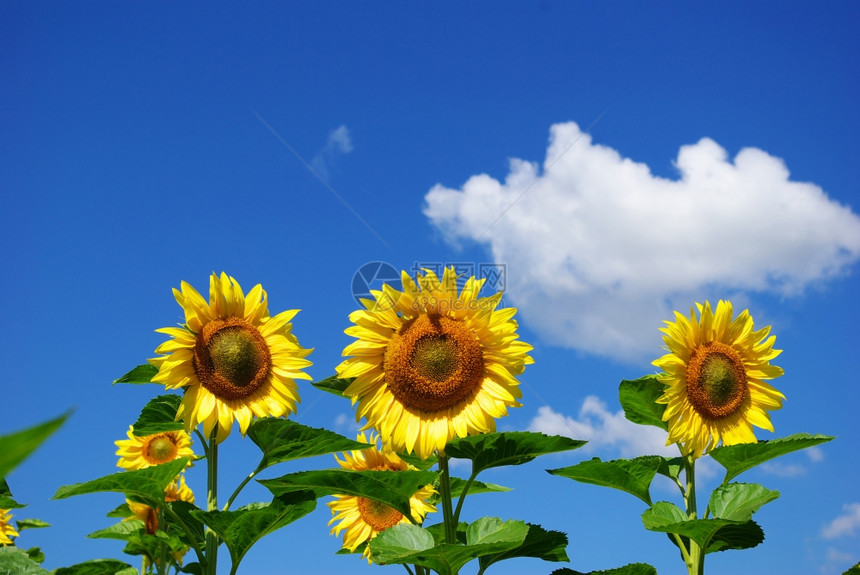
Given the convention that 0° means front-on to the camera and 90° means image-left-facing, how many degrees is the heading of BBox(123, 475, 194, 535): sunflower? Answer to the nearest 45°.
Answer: approximately 0°

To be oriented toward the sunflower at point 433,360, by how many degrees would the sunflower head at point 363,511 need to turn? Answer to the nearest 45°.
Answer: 0° — it already faces it

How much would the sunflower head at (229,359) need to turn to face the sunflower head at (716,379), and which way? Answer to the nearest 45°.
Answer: approximately 90° to its left

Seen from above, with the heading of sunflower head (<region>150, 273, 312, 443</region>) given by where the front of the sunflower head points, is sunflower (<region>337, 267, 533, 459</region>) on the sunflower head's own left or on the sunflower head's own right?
on the sunflower head's own left

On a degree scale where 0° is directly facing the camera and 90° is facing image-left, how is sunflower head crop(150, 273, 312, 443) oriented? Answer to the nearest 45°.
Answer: approximately 0°

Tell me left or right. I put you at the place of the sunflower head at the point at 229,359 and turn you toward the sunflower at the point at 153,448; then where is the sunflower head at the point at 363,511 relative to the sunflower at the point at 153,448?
right
